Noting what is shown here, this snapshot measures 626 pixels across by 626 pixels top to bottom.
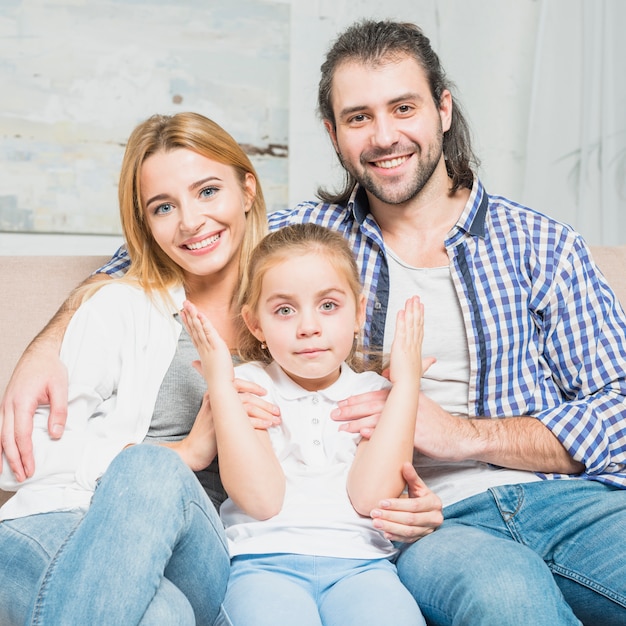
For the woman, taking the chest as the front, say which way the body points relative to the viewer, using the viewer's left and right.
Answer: facing the viewer and to the right of the viewer

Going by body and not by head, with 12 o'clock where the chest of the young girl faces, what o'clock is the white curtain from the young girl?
The white curtain is roughly at 7 o'clock from the young girl.

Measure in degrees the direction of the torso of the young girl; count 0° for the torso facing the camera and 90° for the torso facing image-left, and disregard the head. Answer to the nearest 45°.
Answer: approximately 0°

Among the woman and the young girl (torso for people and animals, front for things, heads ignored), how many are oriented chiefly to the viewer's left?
0

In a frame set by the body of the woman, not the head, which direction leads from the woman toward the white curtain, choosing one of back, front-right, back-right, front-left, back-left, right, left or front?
left

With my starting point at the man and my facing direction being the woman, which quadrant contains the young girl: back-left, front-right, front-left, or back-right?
front-left

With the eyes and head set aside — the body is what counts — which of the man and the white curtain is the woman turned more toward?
the man

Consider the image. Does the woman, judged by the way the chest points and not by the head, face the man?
no

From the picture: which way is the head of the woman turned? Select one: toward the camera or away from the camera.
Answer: toward the camera

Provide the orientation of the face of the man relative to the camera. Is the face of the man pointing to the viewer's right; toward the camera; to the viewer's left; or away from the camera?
toward the camera
